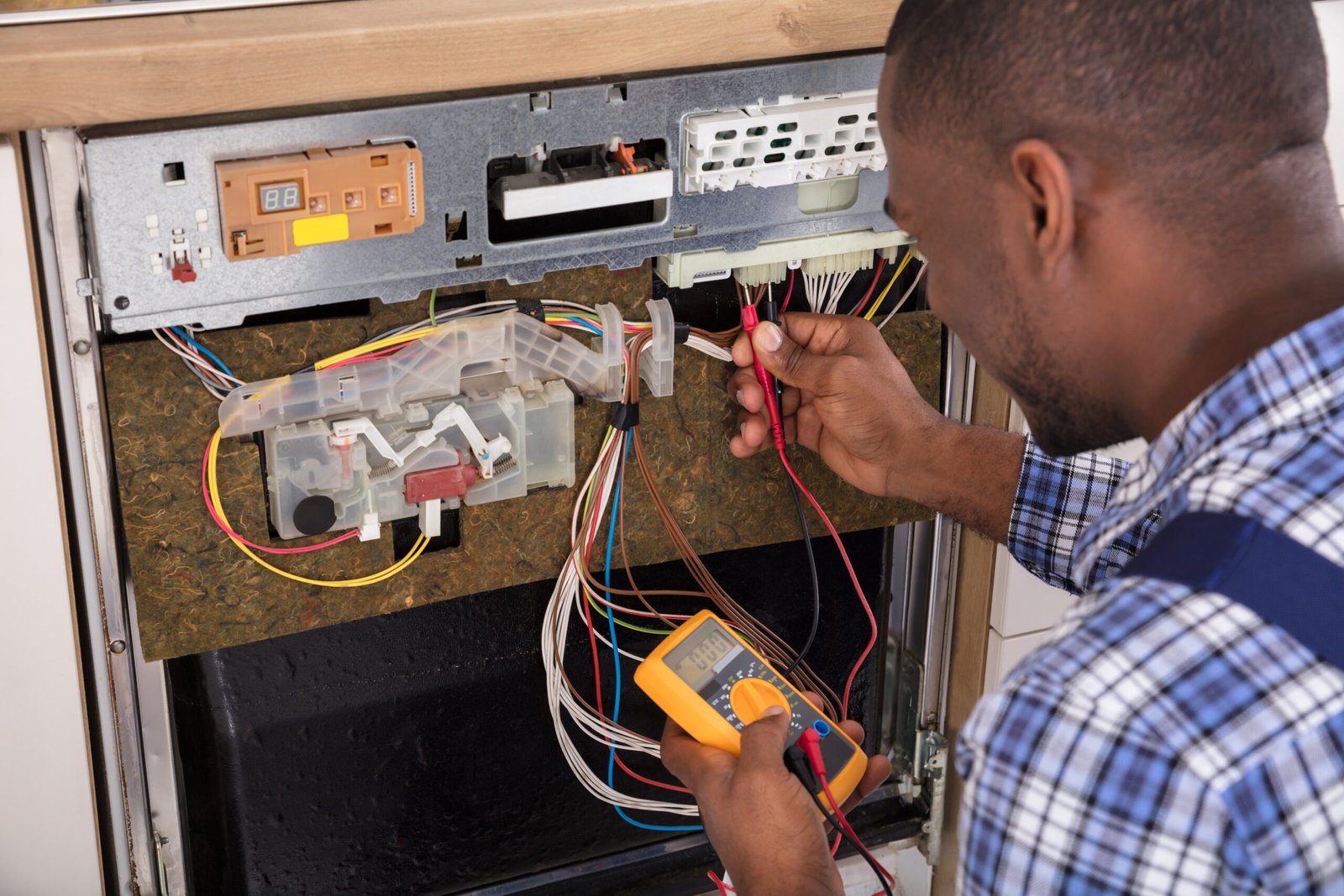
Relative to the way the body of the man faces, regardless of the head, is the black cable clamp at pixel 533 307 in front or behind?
in front

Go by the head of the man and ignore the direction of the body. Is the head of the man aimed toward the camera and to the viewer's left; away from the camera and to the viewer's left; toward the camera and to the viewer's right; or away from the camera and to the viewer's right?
away from the camera and to the viewer's left

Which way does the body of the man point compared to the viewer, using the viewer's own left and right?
facing away from the viewer and to the left of the viewer
